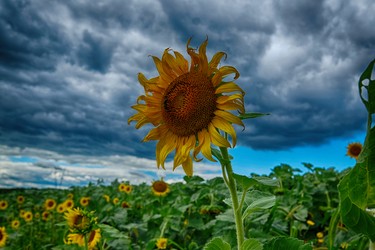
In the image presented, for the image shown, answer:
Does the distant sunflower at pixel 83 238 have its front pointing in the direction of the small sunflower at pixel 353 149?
no

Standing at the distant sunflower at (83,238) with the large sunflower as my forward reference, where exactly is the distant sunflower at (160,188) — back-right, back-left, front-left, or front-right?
back-left

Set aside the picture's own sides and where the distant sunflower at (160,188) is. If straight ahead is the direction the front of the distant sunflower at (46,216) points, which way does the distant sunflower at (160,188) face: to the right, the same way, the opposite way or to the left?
the same way

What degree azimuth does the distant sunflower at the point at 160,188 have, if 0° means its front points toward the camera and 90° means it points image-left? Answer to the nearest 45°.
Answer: approximately 0°

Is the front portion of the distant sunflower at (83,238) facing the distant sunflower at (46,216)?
no

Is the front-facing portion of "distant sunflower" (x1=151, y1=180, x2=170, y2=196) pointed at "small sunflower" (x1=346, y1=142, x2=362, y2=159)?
no

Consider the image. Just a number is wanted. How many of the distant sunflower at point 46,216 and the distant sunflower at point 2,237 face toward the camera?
2

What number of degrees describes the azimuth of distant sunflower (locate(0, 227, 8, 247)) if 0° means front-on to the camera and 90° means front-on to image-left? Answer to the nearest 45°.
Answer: approximately 0°

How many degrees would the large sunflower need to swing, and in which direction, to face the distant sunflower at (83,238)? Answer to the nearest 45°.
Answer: approximately 90° to its right

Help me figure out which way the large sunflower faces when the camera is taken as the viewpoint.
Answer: facing the viewer and to the left of the viewer

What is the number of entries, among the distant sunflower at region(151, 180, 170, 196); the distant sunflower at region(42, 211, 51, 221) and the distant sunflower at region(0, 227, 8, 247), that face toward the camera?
3

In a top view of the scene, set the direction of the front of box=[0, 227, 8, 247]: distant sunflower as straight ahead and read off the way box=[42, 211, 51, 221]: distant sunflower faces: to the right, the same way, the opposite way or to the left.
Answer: the same way

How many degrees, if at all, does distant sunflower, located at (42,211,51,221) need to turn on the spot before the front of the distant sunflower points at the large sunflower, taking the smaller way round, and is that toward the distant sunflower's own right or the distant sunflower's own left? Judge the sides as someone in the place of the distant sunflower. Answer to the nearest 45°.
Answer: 0° — it already faces it

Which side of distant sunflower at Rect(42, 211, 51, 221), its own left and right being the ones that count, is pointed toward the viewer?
front

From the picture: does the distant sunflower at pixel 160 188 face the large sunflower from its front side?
yes
